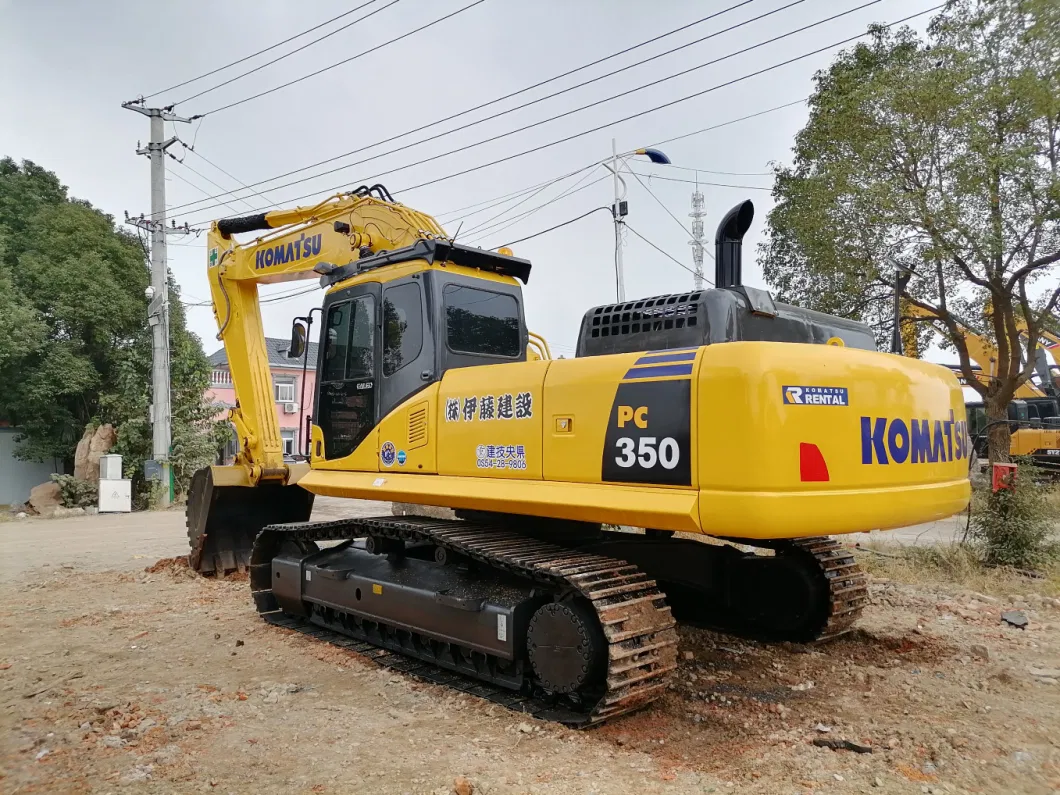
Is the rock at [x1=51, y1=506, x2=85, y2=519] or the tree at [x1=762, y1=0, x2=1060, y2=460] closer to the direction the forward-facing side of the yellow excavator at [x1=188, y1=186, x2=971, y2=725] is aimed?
the rock

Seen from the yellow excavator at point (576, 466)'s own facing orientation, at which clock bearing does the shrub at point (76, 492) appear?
The shrub is roughly at 12 o'clock from the yellow excavator.

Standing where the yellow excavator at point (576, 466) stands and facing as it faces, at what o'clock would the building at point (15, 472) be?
The building is roughly at 12 o'clock from the yellow excavator.

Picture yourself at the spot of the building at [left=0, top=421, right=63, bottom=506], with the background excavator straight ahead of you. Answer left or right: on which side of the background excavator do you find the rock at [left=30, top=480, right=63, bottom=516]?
right

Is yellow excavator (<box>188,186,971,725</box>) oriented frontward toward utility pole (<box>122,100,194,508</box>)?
yes

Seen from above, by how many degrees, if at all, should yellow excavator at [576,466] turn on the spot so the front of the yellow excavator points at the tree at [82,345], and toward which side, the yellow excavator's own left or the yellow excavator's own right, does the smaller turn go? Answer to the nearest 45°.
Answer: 0° — it already faces it

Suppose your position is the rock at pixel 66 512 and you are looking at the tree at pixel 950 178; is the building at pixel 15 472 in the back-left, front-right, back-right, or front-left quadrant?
back-left

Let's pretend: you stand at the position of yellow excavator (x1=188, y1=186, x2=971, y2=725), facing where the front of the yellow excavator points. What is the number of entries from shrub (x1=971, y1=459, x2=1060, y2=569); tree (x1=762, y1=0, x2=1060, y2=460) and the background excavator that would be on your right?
3

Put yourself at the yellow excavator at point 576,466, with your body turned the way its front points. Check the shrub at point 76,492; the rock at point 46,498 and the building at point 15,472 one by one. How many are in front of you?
3

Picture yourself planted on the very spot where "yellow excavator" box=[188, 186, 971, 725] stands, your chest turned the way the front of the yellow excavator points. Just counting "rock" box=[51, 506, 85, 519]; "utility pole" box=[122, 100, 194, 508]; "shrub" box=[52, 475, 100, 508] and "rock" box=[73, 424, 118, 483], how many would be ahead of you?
4

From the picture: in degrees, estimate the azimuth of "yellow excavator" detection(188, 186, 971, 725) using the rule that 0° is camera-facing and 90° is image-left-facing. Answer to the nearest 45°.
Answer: approximately 135°

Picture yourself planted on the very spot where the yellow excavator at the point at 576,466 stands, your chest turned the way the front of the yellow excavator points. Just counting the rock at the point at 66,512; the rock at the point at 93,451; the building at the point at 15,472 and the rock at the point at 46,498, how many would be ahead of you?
4

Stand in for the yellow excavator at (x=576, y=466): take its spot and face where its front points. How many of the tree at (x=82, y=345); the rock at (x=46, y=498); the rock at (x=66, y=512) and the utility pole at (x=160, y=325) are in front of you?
4

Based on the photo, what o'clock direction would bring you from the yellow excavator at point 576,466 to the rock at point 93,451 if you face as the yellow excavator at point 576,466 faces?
The rock is roughly at 12 o'clock from the yellow excavator.
